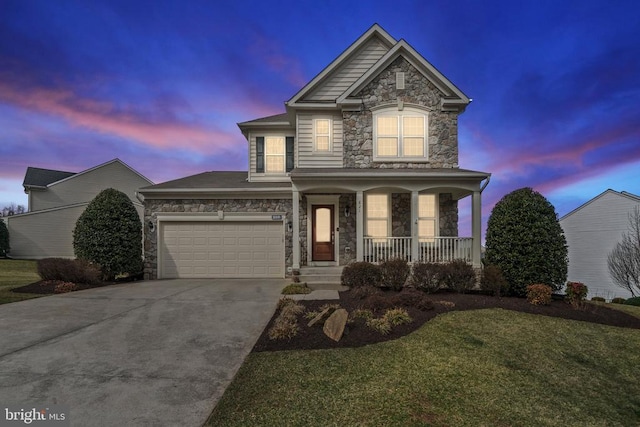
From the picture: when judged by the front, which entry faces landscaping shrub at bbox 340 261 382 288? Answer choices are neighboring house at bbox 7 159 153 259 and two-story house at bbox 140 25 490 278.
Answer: the two-story house

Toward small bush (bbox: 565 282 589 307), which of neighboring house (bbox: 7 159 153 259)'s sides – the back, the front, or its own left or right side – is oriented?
left

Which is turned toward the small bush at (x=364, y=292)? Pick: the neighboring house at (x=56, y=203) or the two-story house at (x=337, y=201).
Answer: the two-story house

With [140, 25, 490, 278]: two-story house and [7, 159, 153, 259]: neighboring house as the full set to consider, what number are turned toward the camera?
1

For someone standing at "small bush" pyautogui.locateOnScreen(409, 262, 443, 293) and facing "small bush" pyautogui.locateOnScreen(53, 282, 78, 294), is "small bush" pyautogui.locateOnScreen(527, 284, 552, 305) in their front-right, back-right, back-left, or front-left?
back-left

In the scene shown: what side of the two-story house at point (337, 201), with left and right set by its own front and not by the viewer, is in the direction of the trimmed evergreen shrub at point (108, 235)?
right

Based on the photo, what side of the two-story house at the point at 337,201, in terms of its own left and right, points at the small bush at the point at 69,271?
right

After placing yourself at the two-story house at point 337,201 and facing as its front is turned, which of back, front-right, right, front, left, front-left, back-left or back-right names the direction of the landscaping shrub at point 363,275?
front

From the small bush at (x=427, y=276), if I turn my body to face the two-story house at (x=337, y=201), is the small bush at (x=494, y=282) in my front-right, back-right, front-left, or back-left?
back-right

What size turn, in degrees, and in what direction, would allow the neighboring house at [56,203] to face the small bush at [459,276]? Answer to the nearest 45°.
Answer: approximately 90° to its left

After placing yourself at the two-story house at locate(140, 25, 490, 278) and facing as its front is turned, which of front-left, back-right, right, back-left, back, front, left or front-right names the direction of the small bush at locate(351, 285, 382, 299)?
front

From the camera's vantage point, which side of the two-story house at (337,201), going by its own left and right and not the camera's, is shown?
front
